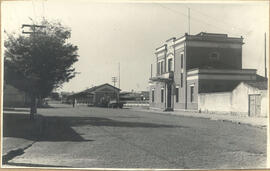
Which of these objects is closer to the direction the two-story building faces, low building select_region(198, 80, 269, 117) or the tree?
the tree

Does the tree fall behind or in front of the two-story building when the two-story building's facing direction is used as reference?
in front

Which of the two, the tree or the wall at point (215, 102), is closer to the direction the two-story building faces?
the tree

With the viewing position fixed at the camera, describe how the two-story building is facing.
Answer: facing the viewer and to the left of the viewer
